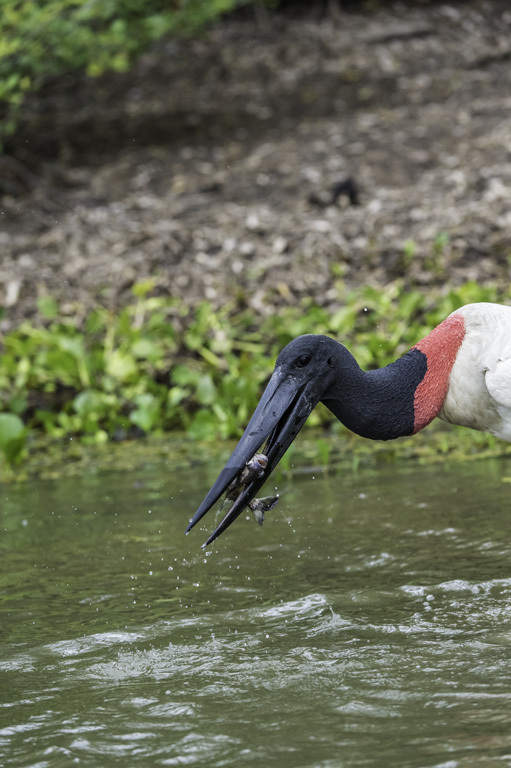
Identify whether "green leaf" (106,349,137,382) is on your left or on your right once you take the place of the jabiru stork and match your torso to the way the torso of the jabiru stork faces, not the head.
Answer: on your right

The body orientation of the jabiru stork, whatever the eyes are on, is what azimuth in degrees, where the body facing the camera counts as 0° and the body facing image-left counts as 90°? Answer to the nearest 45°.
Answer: approximately 90°
